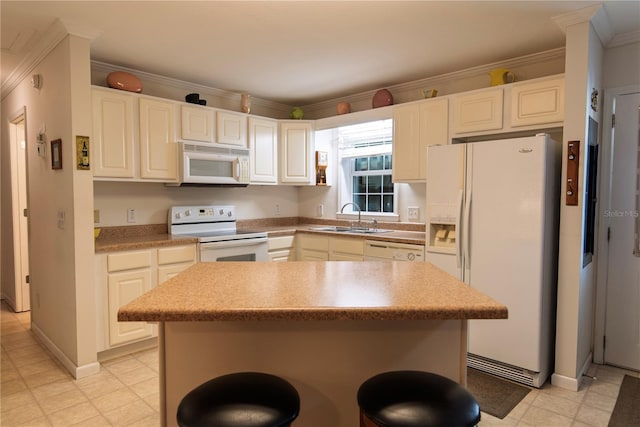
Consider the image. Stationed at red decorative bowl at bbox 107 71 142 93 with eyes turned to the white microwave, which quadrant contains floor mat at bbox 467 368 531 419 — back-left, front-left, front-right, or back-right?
front-right

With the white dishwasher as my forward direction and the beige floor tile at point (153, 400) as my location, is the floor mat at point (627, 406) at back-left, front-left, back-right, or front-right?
front-right

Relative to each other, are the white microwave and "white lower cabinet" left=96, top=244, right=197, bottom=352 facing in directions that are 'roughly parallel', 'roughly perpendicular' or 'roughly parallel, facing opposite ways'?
roughly parallel

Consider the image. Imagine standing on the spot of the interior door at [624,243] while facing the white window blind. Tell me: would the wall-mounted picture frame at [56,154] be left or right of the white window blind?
left

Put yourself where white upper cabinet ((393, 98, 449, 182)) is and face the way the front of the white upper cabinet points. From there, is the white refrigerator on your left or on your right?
on your left

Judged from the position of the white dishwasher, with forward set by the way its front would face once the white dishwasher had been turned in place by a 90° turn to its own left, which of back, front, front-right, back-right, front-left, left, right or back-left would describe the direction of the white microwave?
back-right

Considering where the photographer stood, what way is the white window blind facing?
facing the viewer and to the left of the viewer

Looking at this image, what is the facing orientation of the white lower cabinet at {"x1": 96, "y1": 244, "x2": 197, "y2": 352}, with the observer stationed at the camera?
facing the viewer and to the right of the viewer

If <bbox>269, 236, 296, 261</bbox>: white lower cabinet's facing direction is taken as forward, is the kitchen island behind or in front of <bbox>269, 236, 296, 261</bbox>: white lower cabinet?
in front

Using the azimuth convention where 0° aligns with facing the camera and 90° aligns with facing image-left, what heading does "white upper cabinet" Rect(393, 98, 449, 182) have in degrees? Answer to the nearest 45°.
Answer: approximately 45°

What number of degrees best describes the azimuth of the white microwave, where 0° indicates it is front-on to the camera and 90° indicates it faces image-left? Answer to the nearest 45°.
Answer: approximately 315°

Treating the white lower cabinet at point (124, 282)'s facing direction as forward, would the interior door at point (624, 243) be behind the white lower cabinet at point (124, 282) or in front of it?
in front
